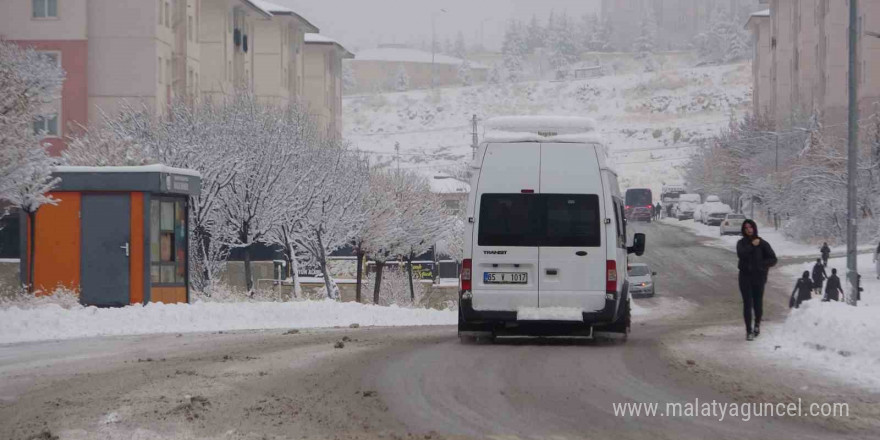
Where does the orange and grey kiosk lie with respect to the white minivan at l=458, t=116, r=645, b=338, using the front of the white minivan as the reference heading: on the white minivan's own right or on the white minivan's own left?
on the white minivan's own left

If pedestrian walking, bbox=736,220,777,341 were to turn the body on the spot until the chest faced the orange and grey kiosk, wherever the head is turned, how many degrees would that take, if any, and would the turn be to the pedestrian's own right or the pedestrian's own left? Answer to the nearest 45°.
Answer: approximately 90° to the pedestrian's own right

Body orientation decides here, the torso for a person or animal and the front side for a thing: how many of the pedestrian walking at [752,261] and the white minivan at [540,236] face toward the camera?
1

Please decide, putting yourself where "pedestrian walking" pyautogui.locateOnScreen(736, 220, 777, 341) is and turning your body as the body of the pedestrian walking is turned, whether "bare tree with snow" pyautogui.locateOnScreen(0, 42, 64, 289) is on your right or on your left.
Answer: on your right

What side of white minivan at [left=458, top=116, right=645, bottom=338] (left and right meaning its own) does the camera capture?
back

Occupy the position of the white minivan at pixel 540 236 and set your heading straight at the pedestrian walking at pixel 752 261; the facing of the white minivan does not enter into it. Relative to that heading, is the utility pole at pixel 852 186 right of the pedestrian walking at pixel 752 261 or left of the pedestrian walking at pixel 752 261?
left

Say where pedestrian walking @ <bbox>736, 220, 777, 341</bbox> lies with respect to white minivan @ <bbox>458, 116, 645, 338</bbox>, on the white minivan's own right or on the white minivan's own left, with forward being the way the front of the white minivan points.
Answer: on the white minivan's own right

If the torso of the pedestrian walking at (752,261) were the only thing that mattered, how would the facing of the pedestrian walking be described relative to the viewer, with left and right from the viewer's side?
facing the viewer

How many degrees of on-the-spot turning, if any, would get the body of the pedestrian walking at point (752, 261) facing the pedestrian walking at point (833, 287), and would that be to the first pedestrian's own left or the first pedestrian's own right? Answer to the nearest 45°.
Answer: approximately 180°

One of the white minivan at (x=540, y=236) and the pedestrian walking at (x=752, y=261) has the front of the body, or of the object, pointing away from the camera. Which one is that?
the white minivan

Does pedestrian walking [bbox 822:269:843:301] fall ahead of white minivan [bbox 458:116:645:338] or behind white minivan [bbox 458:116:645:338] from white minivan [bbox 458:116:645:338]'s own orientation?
ahead

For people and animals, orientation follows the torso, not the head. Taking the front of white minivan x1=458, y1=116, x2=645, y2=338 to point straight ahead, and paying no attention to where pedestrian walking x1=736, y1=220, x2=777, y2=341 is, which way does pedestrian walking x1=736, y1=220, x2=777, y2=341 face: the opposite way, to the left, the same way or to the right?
the opposite way
